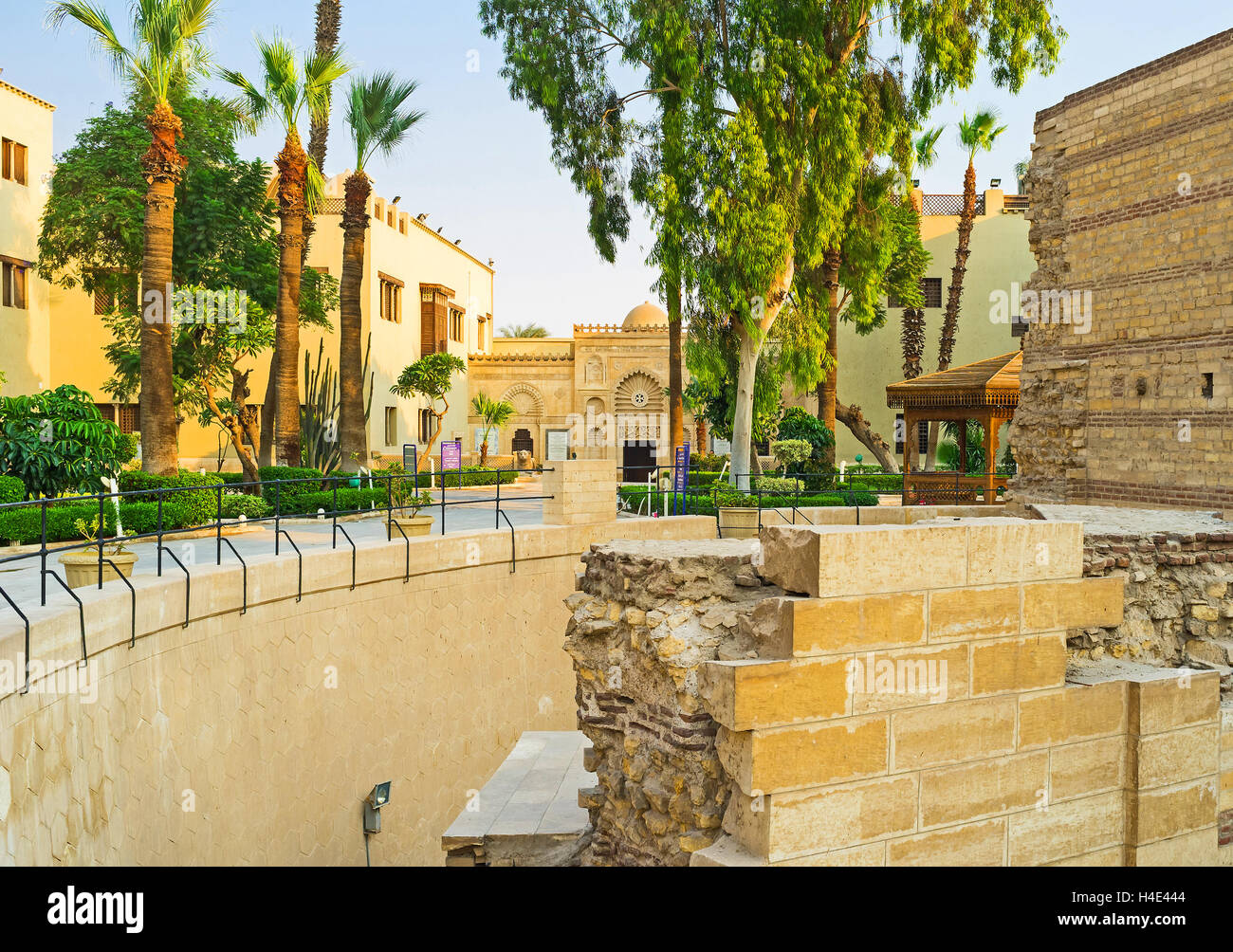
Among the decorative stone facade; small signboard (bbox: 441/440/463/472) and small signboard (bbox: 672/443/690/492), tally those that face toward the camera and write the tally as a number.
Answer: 3

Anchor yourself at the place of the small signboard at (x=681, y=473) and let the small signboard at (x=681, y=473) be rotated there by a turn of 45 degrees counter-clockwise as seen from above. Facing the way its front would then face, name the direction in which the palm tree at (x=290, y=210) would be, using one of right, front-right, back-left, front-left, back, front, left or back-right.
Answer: back-right

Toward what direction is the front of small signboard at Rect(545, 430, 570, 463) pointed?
toward the camera

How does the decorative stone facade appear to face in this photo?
toward the camera

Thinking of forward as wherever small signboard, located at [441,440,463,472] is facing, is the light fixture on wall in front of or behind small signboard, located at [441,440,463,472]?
in front

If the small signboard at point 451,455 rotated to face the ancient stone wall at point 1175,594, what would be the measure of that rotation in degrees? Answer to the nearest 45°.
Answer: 0° — it already faces it

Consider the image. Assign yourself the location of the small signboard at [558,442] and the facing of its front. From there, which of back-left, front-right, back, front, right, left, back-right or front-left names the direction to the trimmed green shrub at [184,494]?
front

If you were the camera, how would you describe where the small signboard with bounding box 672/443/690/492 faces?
facing the viewer

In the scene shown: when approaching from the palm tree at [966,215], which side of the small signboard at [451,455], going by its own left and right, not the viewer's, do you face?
left

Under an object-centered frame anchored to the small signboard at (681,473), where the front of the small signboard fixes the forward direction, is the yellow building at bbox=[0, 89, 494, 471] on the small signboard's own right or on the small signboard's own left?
on the small signboard's own right

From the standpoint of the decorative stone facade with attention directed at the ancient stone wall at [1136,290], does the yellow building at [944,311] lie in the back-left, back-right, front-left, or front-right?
front-left

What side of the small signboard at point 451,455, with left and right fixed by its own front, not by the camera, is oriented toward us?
front

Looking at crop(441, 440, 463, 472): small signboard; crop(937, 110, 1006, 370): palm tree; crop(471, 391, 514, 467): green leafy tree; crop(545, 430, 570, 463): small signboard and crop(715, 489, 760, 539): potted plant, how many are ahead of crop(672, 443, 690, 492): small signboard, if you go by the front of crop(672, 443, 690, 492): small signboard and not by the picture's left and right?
1

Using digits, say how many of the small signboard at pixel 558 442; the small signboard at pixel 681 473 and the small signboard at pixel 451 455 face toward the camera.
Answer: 3
